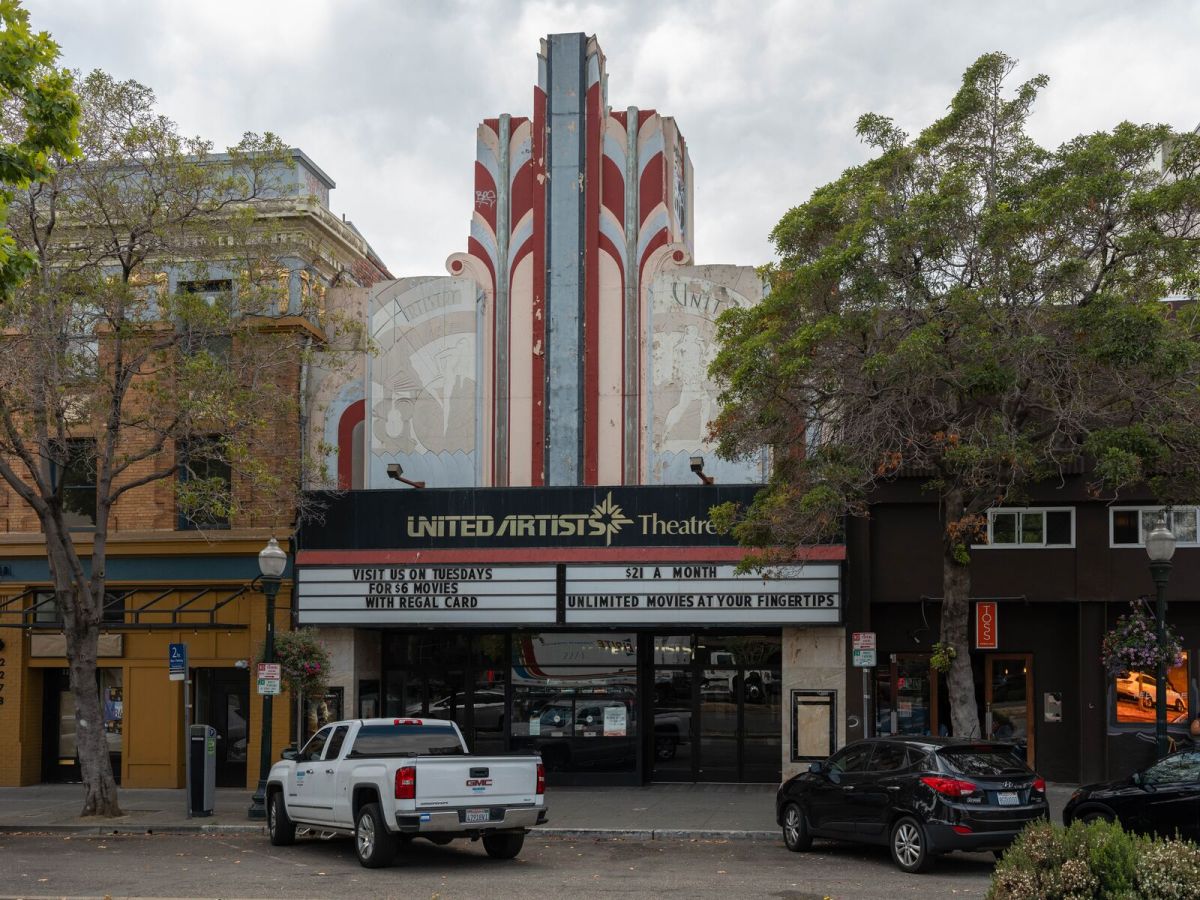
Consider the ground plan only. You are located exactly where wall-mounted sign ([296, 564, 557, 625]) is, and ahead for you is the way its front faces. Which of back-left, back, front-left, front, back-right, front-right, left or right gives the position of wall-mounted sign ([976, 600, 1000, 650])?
left

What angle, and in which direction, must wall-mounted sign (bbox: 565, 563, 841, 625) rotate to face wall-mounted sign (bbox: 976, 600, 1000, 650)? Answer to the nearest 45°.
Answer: approximately 90° to its left

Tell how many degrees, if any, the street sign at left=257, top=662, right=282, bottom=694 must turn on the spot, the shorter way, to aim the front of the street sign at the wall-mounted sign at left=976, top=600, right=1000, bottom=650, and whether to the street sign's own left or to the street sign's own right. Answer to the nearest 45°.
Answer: approximately 90° to the street sign's own left

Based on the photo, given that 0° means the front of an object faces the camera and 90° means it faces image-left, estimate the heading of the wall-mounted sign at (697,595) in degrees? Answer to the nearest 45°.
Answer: approximately 0°

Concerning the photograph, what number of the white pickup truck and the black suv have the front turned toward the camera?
0

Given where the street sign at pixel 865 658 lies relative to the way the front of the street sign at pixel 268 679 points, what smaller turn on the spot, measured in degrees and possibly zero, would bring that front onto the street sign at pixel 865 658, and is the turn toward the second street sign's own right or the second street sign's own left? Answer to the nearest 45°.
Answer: approximately 90° to the second street sign's own left

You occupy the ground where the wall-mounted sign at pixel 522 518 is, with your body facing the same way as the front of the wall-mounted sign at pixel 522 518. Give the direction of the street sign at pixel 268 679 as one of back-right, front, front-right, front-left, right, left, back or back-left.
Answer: front-right
